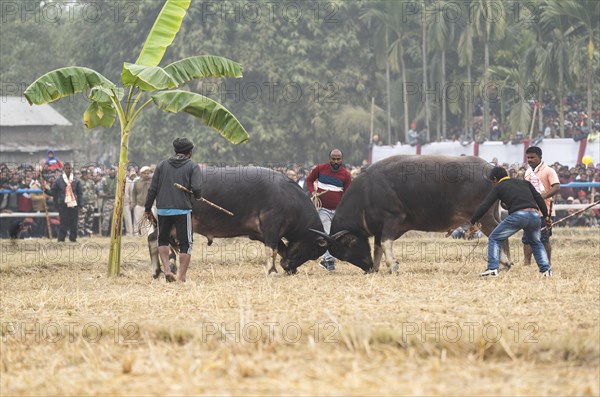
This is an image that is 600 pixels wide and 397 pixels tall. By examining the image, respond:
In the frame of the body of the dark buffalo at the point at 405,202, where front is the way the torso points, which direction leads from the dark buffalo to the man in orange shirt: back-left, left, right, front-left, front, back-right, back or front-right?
back

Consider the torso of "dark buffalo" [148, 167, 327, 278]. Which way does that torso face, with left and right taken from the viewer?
facing to the right of the viewer

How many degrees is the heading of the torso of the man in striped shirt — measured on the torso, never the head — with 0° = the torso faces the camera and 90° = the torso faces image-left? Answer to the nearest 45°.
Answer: approximately 0°

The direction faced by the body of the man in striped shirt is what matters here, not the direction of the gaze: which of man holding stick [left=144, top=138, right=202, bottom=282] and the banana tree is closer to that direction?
the man holding stick

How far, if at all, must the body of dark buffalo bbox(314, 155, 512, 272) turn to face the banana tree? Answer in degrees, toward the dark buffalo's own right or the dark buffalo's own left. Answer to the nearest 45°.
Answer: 0° — it already faces it

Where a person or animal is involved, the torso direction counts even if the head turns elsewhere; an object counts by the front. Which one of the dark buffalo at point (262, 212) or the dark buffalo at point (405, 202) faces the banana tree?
the dark buffalo at point (405, 202)

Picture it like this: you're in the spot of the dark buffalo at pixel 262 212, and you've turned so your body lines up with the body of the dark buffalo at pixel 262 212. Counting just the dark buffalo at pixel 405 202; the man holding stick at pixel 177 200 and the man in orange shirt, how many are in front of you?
2

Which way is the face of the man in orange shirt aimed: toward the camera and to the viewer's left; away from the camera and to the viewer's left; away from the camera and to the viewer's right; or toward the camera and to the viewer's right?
toward the camera and to the viewer's left

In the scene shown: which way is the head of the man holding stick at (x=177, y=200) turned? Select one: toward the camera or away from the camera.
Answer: away from the camera

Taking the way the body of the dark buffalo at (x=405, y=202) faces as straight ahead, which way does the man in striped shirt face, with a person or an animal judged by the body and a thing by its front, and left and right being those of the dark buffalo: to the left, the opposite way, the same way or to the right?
to the left

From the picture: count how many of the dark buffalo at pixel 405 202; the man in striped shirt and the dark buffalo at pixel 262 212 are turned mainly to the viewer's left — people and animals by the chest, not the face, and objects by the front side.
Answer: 1

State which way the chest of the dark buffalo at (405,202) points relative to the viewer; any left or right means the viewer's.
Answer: facing to the left of the viewer
